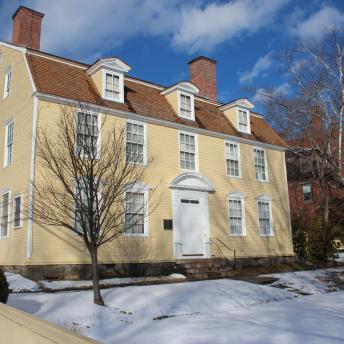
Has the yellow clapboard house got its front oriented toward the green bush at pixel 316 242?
no
